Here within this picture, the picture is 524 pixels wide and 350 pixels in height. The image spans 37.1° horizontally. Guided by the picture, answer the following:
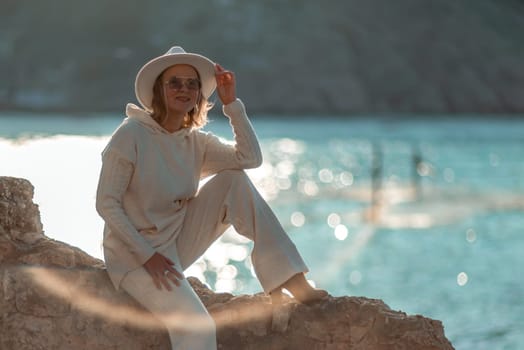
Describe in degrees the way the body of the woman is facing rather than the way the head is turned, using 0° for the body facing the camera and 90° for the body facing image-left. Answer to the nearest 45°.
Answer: approximately 315°
